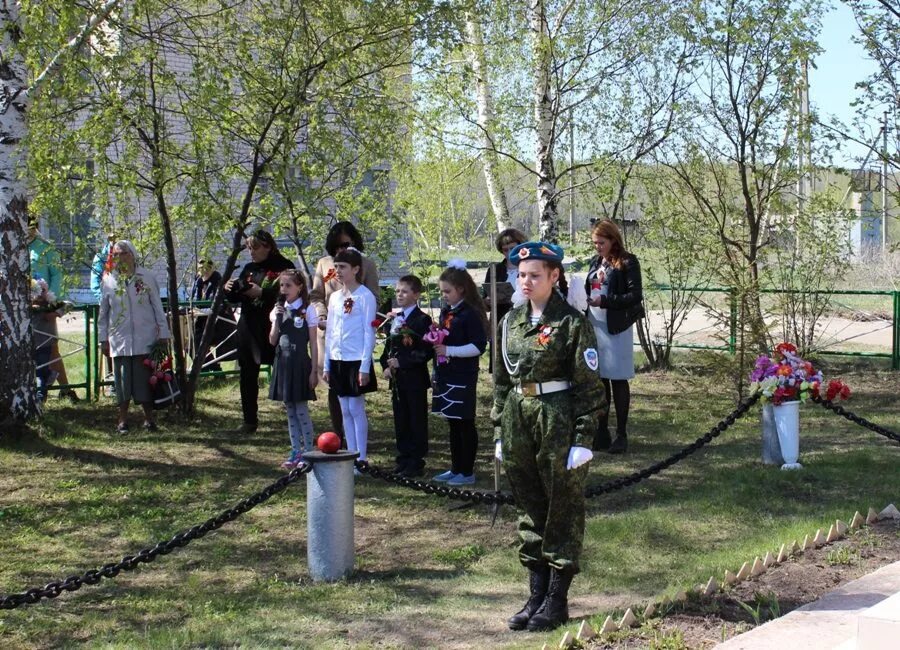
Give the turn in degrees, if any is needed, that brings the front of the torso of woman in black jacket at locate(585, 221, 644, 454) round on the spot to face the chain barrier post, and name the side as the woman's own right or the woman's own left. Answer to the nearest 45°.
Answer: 0° — they already face it

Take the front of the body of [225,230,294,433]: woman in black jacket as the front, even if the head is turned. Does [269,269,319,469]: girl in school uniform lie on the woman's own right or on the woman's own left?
on the woman's own left

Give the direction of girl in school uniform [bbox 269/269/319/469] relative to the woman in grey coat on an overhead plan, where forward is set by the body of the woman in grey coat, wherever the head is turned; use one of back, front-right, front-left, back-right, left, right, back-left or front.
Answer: front-left

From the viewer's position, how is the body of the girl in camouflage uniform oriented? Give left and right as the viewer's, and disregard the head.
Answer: facing the viewer and to the left of the viewer

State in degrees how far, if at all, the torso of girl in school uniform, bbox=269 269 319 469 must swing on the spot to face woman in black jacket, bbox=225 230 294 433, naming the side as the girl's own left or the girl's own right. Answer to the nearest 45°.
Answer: approximately 135° to the girl's own right

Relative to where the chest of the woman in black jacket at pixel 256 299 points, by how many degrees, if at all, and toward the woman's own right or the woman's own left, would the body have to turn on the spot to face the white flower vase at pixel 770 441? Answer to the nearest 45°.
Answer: approximately 90° to the woman's own left

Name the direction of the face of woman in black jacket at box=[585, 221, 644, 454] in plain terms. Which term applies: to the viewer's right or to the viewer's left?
to the viewer's left

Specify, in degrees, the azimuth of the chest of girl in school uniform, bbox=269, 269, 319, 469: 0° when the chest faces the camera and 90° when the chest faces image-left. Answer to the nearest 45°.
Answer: approximately 45°

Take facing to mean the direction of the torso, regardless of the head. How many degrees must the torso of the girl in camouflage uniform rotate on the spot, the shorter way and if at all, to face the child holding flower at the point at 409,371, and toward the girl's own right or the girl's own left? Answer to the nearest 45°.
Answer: approximately 135° to the girl's own right

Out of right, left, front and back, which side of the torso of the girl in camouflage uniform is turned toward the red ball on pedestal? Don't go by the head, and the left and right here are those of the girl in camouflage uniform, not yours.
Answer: right
